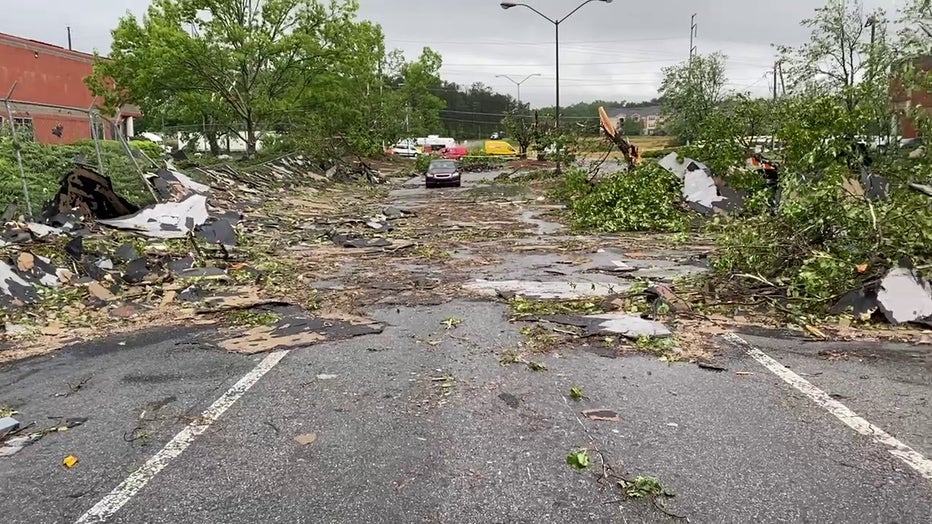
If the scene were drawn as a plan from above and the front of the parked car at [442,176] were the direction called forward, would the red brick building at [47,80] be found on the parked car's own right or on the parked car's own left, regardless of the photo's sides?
on the parked car's own right

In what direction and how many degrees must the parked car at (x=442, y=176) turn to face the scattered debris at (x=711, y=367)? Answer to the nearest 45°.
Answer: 0° — it already faces it

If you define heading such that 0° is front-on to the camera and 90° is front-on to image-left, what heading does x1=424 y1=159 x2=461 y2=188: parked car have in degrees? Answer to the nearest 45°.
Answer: approximately 0°

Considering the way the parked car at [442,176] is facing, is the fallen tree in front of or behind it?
in front

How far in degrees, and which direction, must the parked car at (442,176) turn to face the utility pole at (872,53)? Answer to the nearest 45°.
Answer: approximately 45° to its left

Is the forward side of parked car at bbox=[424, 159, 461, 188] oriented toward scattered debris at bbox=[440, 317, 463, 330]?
yes

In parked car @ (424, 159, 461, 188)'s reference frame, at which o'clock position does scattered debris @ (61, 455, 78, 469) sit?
The scattered debris is roughly at 12 o'clock from the parked car.

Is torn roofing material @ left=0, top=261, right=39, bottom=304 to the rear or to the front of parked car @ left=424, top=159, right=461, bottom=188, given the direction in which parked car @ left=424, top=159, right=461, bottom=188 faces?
to the front

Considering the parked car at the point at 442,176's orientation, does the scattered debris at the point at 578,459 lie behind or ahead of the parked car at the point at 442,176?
ahead

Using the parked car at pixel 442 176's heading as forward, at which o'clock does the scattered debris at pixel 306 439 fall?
The scattered debris is roughly at 12 o'clock from the parked car.

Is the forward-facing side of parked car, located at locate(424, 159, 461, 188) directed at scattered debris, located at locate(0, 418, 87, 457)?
yes

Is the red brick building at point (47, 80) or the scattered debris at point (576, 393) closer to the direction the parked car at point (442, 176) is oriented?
the scattered debris
